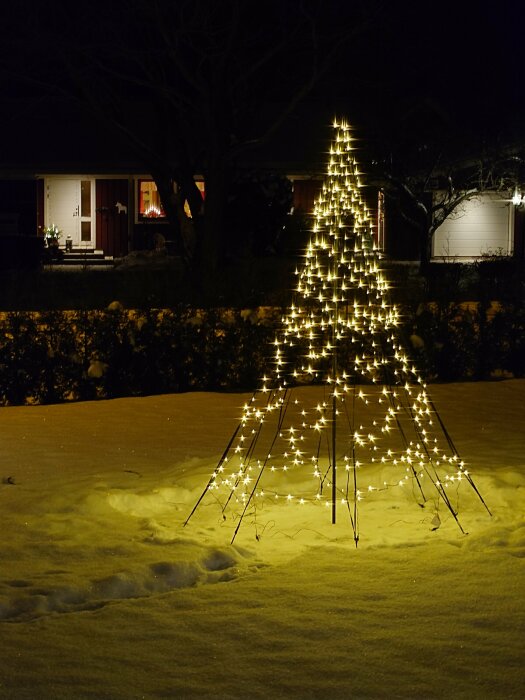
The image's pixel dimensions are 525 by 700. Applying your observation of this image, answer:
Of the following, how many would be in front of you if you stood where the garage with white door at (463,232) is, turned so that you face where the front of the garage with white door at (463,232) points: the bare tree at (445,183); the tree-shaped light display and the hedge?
3

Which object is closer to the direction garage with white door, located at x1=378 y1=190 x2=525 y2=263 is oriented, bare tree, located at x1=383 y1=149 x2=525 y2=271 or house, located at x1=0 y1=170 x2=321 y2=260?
the bare tree

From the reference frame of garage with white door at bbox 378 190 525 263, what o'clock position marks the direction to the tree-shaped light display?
The tree-shaped light display is roughly at 12 o'clock from the garage with white door.

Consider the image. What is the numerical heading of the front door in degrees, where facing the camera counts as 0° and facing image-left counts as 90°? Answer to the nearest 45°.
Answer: approximately 0°

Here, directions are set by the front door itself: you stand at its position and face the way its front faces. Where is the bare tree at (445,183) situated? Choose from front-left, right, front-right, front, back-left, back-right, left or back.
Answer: front-left

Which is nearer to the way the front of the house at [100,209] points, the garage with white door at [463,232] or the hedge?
the hedge

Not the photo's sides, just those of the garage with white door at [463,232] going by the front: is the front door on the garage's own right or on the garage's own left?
on the garage's own right

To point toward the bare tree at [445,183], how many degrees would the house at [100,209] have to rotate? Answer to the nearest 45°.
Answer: approximately 45° to its left

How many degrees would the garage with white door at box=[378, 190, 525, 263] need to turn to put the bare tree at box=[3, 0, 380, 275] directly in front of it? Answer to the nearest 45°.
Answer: approximately 45° to its right

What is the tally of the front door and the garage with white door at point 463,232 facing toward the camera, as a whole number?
2

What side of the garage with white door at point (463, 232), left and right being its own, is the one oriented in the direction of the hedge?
front

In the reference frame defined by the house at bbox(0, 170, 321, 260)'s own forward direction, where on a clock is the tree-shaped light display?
The tree-shaped light display is roughly at 12 o'clock from the house.
